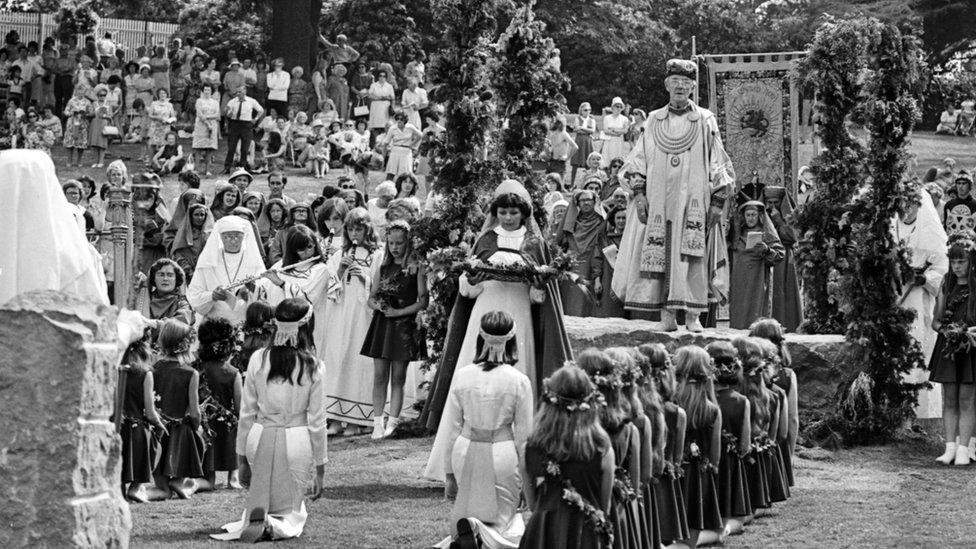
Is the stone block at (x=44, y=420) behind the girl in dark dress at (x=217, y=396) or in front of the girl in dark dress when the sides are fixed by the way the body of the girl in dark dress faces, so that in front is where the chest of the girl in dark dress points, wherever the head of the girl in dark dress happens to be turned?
behind

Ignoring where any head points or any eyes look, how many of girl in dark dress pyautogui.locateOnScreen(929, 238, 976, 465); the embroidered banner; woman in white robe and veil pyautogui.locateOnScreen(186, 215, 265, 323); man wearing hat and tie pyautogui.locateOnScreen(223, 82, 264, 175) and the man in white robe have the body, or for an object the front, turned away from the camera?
0

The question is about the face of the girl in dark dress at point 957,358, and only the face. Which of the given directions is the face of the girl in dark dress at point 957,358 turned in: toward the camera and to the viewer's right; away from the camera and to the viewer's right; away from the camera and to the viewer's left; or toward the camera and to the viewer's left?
toward the camera and to the viewer's left

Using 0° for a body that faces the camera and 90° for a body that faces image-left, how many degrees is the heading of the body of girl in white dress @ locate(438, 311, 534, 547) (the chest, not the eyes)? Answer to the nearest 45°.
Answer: approximately 180°

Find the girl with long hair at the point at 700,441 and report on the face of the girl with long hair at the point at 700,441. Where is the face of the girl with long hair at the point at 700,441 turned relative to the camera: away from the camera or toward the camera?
away from the camera

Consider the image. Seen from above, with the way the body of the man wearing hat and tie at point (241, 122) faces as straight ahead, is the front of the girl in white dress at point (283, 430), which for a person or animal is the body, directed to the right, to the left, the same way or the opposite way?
the opposite way

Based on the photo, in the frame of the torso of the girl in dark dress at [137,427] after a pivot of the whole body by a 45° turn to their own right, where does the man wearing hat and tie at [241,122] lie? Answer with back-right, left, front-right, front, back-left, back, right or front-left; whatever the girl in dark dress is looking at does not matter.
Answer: left

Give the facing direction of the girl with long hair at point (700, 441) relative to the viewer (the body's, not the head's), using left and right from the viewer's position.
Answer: facing away from the viewer and to the left of the viewer

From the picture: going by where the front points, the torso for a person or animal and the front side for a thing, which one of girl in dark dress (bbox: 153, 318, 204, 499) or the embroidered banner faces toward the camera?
the embroidered banner

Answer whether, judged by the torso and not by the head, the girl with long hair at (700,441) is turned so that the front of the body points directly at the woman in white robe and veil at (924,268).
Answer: no

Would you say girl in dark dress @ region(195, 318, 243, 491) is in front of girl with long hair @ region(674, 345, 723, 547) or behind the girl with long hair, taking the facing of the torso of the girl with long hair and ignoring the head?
in front

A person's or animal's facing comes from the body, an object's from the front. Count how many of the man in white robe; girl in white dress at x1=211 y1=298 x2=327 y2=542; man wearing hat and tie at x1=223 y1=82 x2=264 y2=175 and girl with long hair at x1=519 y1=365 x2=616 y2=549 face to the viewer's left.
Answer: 0

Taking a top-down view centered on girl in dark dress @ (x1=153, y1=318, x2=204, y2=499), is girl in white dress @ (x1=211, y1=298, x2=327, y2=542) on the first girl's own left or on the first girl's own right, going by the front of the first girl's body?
on the first girl's own right

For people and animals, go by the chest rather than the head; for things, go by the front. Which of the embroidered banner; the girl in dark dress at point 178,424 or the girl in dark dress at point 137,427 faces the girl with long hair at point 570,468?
the embroidered banner

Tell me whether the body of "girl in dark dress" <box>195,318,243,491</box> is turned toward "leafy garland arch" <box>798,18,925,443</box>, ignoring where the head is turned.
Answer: no

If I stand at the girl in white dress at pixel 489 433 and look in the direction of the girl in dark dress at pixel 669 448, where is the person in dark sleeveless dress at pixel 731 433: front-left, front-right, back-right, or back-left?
front-left
